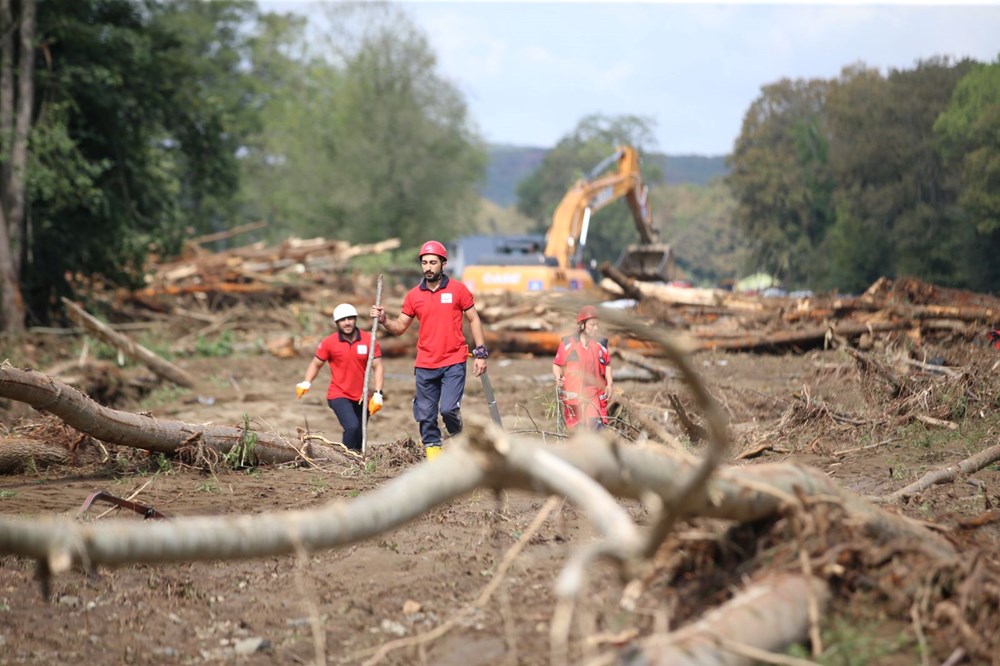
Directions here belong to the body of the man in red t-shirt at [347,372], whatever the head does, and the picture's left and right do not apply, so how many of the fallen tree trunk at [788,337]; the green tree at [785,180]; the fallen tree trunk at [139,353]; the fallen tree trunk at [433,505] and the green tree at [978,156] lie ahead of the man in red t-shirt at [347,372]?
1

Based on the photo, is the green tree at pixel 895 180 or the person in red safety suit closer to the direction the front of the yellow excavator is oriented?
the green tree

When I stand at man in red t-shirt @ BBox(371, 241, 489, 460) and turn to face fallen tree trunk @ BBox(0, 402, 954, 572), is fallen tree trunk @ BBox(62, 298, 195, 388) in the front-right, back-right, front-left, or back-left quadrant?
back-right

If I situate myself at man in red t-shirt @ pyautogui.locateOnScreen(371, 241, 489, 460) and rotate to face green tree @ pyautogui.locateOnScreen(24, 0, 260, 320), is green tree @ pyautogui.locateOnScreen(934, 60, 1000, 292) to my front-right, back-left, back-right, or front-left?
front-right

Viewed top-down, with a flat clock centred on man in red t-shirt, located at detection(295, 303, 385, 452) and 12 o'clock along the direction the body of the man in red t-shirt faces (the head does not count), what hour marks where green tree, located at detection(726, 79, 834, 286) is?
The green tree is roughly at 7 o'clock from the man in red t-shirt.

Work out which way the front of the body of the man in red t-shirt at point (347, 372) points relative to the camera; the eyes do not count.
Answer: toward the camera

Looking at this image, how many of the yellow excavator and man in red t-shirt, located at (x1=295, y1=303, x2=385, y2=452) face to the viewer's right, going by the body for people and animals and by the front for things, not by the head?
1

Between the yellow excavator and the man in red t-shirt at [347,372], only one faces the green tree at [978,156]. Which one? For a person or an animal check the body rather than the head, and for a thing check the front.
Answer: the yellow excavator

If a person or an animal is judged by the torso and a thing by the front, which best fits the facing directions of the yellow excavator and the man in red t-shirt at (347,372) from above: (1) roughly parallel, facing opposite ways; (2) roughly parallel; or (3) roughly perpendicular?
roughly perpendicular

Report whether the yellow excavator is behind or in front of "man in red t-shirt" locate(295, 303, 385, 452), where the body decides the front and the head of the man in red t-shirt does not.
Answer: behind

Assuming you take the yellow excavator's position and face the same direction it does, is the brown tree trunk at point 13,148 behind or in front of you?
behind

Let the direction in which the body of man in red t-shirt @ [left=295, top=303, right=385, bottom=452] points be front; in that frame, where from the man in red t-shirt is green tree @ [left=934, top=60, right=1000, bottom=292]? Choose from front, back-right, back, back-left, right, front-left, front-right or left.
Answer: back-left

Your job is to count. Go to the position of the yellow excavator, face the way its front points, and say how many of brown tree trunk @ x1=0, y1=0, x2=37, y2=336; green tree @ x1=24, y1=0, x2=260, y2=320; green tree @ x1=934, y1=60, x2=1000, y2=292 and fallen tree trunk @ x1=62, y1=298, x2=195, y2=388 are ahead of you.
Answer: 1

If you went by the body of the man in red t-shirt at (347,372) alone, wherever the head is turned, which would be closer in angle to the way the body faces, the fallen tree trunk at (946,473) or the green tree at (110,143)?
the fallen tree trunk

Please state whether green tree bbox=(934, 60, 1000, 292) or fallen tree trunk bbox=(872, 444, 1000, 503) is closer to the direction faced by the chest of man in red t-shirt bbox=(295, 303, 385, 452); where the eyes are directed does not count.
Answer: the fallen tree trunk

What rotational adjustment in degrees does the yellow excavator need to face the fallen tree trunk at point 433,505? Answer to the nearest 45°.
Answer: approximately 90° to its right

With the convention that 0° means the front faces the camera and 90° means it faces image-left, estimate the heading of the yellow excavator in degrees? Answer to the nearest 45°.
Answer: approximately 270°

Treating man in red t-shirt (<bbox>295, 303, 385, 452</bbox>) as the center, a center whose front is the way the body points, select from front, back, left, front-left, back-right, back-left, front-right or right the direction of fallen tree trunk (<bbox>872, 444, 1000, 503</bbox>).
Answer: front-left
